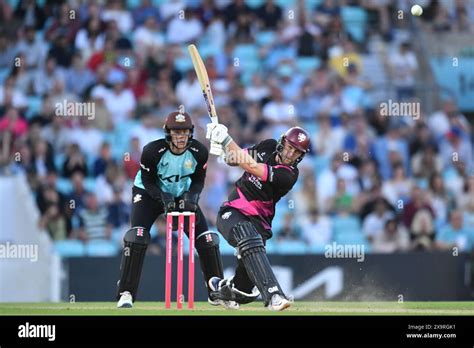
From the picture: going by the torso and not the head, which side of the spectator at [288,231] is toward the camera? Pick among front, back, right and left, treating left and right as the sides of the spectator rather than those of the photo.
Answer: front

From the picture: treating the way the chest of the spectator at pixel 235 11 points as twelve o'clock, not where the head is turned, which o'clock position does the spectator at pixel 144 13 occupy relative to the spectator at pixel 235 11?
the spectator at pixel 144 13 is roughly at 3 o'clock from the spectator at pixel 235 11.

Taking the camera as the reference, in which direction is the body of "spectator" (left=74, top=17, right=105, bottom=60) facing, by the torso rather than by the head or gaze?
toward the camera

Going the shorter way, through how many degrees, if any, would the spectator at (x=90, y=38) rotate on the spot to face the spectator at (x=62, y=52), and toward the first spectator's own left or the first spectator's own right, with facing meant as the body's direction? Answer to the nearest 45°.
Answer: approximately 90° to the first spectator's own right

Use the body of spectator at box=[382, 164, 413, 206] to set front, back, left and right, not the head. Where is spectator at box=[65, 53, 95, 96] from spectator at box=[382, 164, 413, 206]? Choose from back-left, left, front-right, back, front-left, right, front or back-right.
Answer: right

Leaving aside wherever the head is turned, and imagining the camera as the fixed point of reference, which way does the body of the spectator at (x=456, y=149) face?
toward the camera

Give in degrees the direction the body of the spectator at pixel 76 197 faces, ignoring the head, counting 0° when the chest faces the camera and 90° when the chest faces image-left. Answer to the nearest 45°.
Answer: approximately 0°
